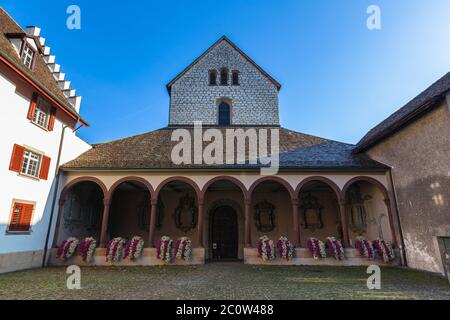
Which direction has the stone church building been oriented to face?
toward the camera

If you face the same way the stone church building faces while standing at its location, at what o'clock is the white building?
The white building is roughly at 2 o'clock from the stone church building.

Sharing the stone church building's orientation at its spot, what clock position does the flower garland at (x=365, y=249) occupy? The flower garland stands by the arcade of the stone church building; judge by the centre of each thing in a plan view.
The flower garland is roughly at 10 o'clock from the stone church building.
